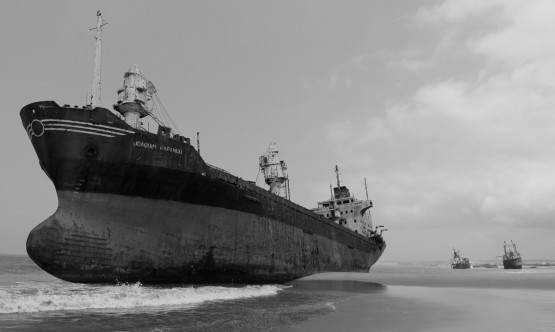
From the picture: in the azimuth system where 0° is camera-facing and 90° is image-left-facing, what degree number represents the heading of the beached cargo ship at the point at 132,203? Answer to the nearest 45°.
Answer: approximately 45°
